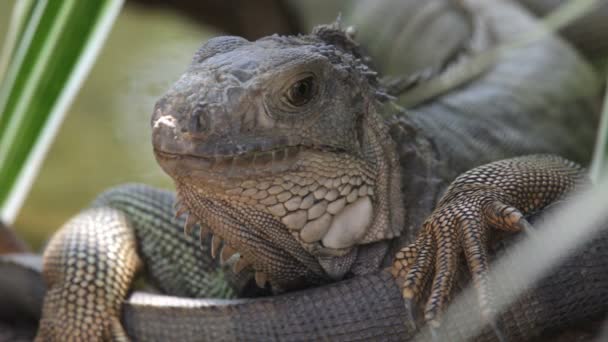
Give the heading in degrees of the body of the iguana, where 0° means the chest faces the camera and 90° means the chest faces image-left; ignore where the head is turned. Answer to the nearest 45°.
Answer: approximately 45°
